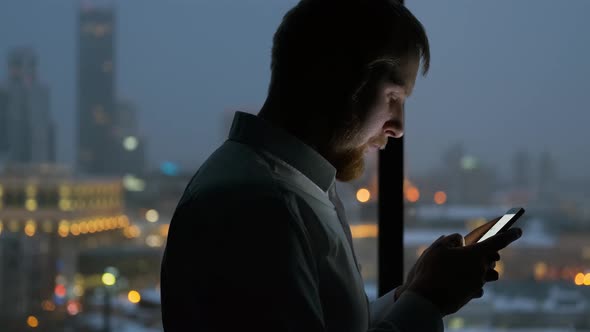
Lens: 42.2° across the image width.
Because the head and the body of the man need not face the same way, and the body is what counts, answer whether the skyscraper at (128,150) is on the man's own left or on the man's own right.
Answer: on the man's own left

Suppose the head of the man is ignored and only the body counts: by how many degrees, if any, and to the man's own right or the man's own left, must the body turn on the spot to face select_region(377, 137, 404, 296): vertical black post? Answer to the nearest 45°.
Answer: approximately 90° to the man's own left

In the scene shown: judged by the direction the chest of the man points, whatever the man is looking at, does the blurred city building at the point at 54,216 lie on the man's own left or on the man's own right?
on the man's own left

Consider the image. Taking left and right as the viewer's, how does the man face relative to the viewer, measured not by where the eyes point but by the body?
facing to the right of the viewer

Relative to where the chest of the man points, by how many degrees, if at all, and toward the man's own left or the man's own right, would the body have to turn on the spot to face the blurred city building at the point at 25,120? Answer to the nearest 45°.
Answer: approximately 135° to the man's own left

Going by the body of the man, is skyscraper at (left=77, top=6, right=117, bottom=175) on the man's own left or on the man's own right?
on the man's own left

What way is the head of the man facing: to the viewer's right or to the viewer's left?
to the viewer's right
